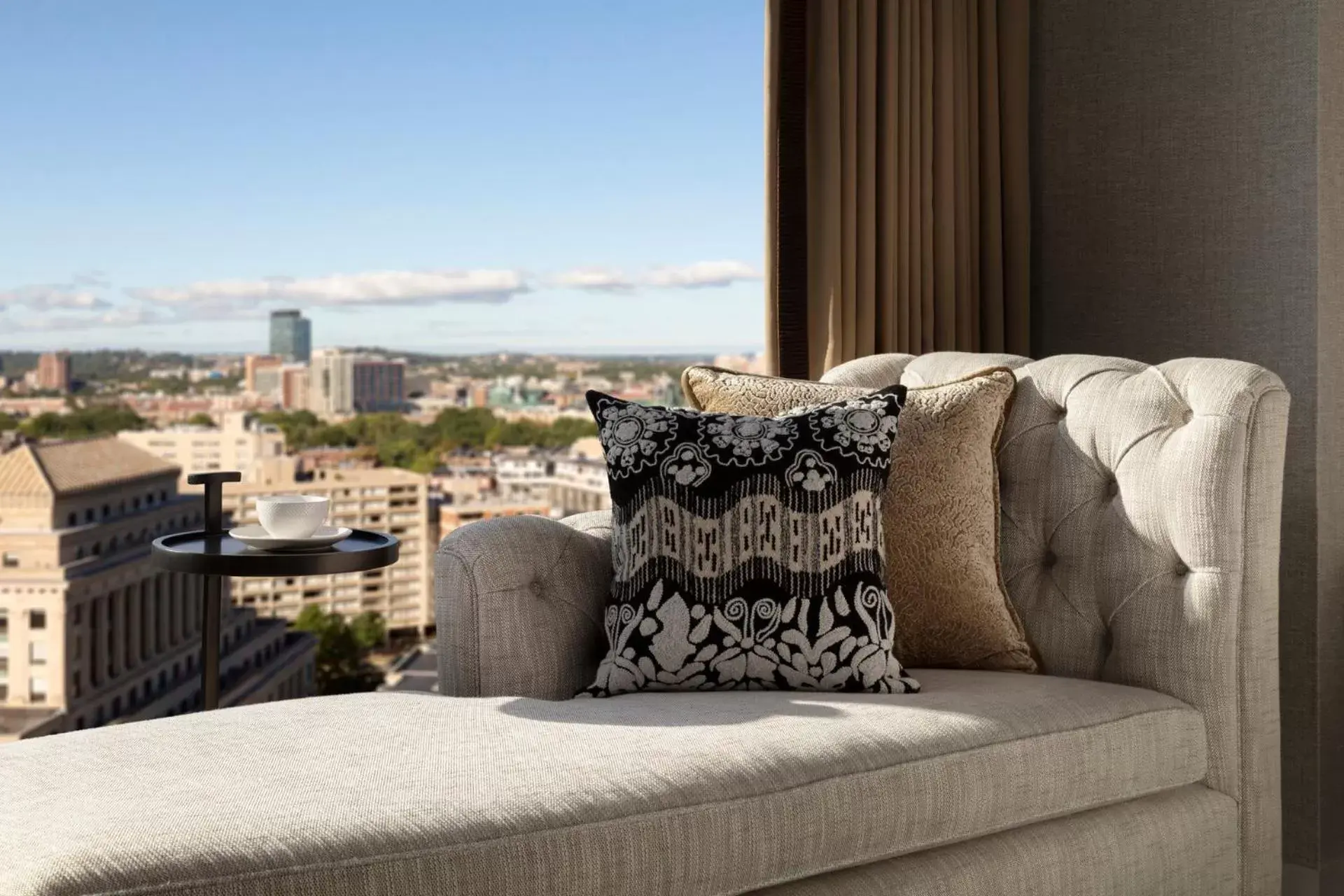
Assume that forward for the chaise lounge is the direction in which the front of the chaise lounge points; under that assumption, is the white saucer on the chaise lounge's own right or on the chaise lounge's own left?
on the chaise lounge's own right

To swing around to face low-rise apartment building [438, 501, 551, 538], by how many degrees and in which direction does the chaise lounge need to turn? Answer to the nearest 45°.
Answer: approximately 135° to its right

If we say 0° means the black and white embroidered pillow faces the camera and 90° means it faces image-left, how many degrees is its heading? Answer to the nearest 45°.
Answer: approximately 0°

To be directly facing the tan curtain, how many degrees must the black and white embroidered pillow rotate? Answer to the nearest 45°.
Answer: approximately 180°

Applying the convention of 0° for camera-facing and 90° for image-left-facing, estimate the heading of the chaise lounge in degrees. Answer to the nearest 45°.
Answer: approximately 45°

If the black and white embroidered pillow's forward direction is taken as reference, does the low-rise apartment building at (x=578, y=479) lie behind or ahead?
behind

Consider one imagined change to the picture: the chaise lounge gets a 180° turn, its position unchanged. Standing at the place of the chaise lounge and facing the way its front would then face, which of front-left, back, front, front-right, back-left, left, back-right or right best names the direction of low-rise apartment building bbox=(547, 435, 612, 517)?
front-left

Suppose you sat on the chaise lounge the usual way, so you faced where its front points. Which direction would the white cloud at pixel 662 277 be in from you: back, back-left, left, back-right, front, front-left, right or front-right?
back-right
